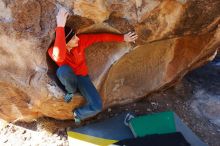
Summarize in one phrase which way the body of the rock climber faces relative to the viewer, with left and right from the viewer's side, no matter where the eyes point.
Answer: facing the viewer and to the right of the viewer
